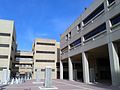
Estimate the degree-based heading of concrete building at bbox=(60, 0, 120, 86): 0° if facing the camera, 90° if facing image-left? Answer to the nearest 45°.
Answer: approximately 45°

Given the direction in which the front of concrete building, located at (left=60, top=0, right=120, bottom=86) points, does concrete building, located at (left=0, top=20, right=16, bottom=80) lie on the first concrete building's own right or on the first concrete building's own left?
on the first concrete building's own right
